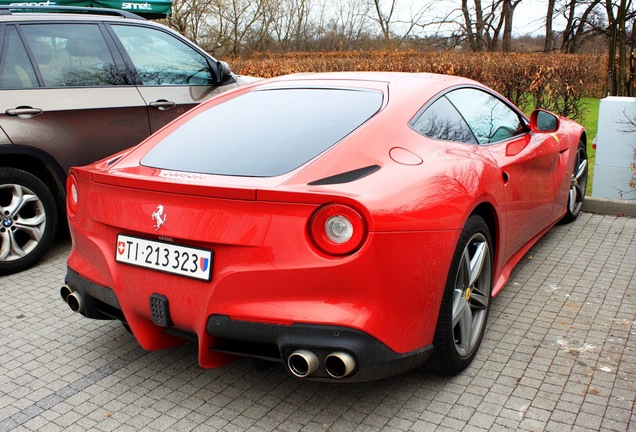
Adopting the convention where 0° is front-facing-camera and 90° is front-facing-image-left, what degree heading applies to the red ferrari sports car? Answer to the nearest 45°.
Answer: approximately 225°

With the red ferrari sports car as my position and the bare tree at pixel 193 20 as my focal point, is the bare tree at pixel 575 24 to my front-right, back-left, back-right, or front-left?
front-right

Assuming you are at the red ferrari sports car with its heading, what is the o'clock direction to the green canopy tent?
The green canopy tent is roughly at 10 o'clock from the red ferrari sports car.

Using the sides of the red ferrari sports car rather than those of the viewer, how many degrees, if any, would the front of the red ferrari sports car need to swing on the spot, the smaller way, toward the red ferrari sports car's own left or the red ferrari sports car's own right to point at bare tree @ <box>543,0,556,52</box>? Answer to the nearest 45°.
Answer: approximately 45° to the red ferrari sports car's own left

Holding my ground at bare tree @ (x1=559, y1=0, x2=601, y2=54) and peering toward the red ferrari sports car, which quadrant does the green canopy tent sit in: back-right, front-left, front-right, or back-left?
front-right

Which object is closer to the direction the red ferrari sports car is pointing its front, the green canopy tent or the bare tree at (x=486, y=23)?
the bare tree

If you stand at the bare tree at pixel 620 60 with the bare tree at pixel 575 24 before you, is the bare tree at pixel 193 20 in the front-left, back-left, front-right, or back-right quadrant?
front-left

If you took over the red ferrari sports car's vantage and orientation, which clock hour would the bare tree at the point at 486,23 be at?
The bare tree is roughly at 11 o'clock from the red ferrari sports car.

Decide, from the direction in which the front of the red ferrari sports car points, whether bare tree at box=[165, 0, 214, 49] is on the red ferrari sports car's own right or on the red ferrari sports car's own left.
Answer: on the red ferrari sports car's own left

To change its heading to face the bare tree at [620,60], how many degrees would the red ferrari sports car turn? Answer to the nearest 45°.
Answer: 0° — it already faces it

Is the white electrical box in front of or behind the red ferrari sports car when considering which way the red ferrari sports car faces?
in front

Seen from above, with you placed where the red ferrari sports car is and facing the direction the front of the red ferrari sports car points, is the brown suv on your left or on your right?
on your left
